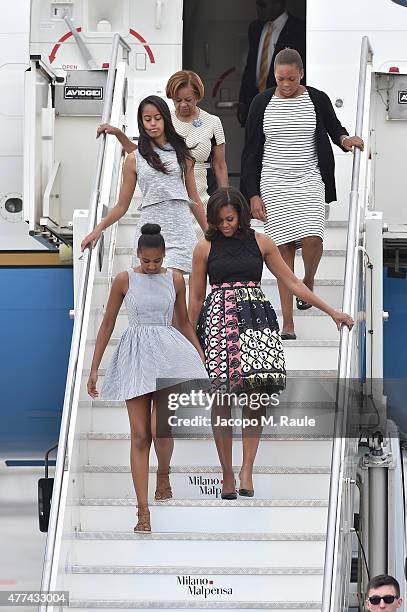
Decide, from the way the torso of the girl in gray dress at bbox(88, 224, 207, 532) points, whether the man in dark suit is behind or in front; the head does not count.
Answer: behind

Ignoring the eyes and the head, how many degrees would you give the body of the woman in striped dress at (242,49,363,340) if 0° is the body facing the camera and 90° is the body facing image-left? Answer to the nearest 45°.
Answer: approximately 0°

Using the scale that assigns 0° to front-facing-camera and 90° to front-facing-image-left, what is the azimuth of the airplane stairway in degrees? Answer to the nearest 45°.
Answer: approximately 0°

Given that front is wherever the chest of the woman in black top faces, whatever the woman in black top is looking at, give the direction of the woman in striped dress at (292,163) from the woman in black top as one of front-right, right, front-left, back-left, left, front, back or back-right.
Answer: back

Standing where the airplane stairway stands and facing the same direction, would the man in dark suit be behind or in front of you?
behind
